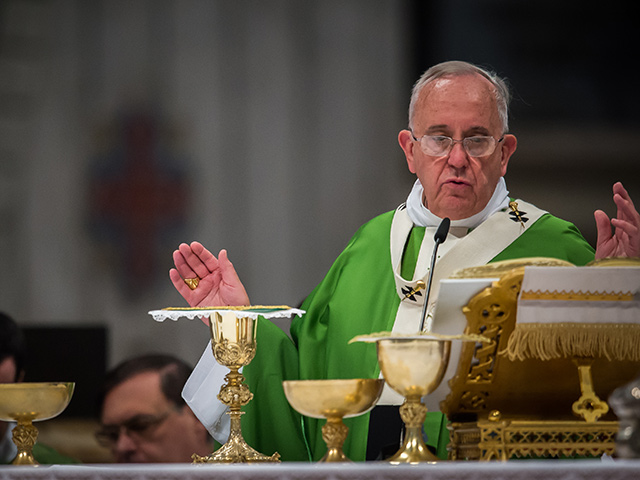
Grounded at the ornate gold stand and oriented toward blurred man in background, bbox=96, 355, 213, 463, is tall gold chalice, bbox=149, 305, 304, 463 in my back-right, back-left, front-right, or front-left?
front-left
